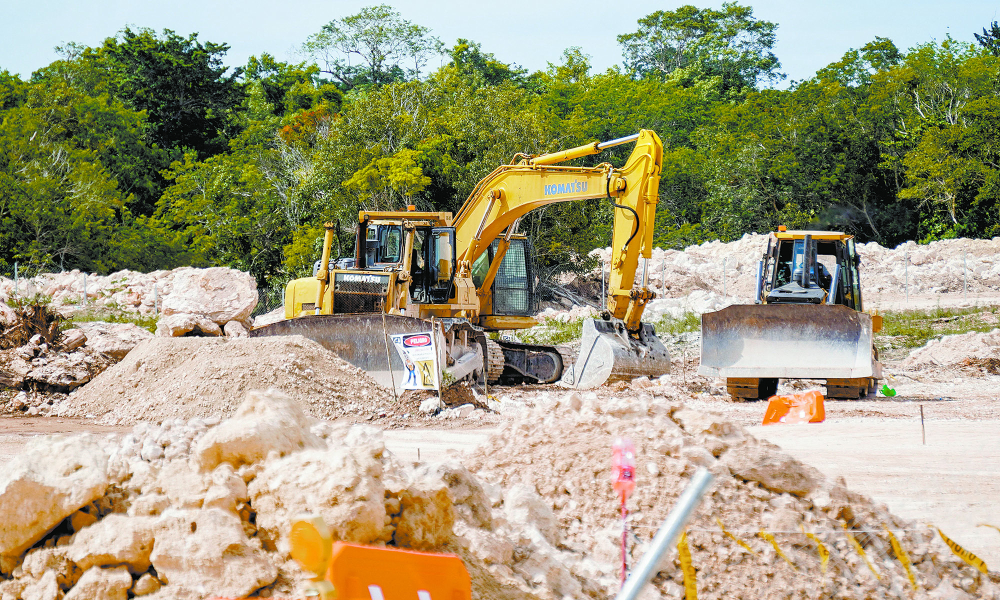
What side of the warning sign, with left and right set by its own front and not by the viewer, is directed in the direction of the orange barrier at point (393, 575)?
front

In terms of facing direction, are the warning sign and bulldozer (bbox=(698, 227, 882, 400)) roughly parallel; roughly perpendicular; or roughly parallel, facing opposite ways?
roughly parallel

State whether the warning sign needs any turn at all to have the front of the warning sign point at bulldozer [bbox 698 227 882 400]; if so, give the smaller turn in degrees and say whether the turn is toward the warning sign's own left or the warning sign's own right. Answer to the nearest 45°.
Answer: approximately 90° to the warning sign's own left

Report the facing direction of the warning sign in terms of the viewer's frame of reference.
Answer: facing the viewer

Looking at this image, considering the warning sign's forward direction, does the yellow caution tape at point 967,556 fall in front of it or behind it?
in front

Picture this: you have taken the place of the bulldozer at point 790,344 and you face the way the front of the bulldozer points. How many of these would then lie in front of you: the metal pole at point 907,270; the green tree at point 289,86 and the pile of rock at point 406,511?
1

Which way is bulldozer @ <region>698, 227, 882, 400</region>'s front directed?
toward the camera

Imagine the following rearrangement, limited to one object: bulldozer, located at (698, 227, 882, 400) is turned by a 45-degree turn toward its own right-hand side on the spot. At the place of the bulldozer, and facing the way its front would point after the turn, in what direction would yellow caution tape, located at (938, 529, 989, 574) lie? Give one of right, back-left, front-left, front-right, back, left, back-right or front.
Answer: front-left

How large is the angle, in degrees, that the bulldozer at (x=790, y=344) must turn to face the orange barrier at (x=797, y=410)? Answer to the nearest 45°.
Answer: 0° — it already faces it

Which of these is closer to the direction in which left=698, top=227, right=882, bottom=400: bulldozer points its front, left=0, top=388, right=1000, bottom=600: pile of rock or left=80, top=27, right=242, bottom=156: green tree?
the pile of rock

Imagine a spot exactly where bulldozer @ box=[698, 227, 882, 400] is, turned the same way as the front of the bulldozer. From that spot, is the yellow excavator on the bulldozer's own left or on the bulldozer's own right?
on the bulldozer's own right

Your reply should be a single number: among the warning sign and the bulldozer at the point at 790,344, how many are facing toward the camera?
2

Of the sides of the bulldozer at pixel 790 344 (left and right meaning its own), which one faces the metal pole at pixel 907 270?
back

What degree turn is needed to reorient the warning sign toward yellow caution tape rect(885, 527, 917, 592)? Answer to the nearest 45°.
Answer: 0° — it already faces it

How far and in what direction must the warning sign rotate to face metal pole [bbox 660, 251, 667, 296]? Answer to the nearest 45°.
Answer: approximately 135° to its left

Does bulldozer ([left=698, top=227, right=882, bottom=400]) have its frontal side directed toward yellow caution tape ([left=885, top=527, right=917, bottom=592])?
yes

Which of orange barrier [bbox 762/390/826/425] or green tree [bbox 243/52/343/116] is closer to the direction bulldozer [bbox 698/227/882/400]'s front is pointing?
the orange barrier

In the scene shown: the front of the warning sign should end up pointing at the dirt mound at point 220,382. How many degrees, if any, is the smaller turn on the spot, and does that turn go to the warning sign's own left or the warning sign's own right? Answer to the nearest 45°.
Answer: approximately 90° to the warning sign's own right

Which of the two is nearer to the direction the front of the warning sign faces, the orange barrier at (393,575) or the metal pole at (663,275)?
the orange barrier

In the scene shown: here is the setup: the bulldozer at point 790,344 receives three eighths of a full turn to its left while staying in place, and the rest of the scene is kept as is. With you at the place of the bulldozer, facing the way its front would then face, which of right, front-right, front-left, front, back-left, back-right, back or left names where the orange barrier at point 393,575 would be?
back-right
